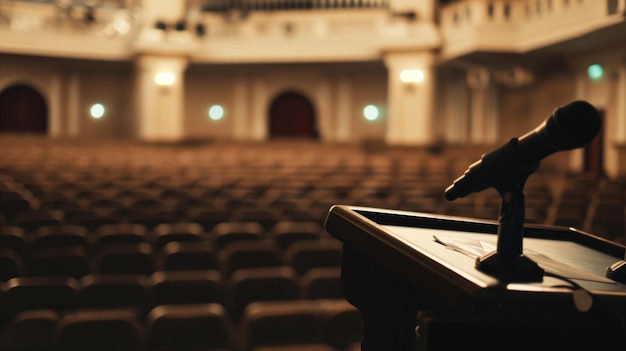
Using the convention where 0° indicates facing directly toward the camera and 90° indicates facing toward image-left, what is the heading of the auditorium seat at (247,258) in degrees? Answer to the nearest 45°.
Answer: approximately 0°

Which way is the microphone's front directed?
to the viewer's right

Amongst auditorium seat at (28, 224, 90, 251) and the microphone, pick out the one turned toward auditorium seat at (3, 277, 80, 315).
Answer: auditorium seat at (28, 224, 90, 251)

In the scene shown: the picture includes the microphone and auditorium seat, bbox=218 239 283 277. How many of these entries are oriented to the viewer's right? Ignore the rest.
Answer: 1

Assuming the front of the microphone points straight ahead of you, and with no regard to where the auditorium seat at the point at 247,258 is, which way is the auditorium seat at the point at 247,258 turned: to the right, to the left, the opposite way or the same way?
to the right

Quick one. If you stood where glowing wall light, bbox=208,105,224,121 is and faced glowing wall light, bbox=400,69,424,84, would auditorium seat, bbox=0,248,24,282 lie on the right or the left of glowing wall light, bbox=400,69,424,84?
right

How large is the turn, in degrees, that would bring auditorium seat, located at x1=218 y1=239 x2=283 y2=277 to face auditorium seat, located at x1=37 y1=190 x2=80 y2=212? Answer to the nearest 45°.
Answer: approximately 135° to its right

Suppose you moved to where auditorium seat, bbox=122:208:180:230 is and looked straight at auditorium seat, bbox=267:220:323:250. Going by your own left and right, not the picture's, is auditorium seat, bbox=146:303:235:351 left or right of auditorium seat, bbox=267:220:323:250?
right

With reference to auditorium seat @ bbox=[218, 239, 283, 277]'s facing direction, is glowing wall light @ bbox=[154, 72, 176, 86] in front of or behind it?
behind

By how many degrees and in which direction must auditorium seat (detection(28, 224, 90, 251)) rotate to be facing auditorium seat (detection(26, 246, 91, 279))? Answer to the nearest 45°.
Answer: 0° — it already faces it

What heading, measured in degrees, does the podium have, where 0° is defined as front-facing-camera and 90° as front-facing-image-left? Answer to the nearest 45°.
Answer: approximately 135°
